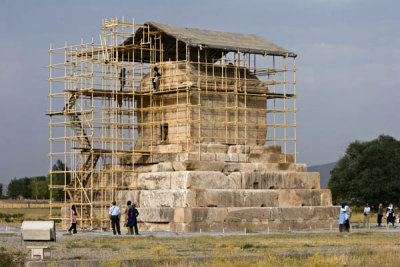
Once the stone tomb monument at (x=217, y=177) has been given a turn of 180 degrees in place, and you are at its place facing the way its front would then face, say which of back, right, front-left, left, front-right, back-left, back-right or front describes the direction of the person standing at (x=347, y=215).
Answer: right

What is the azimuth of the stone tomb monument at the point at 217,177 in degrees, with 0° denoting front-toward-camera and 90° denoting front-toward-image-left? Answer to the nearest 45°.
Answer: approximately 45°
